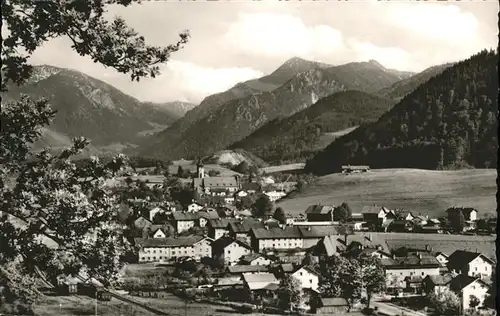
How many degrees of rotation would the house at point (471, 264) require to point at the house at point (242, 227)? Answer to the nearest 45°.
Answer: approximately 180°

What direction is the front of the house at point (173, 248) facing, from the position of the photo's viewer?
facing the viewer

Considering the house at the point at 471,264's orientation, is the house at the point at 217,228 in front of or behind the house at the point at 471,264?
behind

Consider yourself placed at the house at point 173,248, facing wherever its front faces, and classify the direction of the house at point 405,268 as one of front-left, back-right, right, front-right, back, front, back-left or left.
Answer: front-left

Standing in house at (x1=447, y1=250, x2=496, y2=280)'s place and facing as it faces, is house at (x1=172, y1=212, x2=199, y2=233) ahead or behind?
behind

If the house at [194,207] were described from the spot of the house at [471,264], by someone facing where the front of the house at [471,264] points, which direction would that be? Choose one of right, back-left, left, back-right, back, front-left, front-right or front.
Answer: back

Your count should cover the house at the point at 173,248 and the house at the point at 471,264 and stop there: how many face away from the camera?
0

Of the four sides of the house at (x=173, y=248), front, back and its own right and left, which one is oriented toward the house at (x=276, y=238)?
left

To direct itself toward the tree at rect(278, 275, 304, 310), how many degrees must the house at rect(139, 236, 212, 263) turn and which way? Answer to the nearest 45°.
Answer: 0° — it already faces it

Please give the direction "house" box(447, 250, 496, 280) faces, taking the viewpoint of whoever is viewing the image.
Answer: facing the viewer and to the right of the viewer
